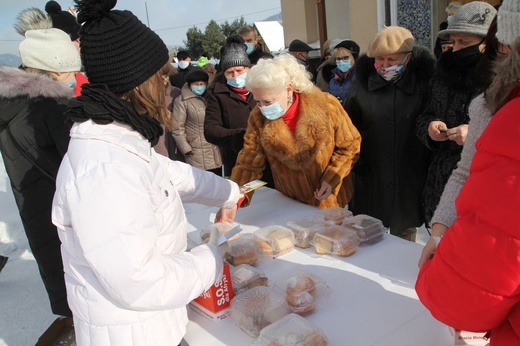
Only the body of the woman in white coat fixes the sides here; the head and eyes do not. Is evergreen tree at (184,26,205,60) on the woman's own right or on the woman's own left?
on the woman's own left

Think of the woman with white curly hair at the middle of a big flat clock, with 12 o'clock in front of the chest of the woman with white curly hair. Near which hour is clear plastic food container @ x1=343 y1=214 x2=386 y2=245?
The clear plastic food container is roughly at 10 o'clock from the woman with white curly hair.

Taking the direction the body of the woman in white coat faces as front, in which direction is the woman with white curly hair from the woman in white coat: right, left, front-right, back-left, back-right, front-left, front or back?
front-left

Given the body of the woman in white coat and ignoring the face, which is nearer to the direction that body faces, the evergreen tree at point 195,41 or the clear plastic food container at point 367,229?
the clear plastic food container

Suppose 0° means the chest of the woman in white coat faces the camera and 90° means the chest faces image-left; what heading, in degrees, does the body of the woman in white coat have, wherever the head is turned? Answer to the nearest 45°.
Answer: approximately 270°

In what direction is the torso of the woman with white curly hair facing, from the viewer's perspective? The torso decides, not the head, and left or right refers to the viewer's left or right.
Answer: facing the viewer and to the left of the viewer

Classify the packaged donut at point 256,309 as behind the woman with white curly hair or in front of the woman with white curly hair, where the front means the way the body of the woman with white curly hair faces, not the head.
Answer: in front

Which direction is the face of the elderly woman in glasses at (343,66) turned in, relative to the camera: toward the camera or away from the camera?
toward the camera

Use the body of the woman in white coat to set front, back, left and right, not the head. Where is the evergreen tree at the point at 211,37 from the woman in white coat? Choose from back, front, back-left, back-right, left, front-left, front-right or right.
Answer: left

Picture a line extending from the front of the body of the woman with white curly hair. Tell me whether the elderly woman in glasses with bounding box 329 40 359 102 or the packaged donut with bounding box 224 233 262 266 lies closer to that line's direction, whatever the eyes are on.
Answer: the packaged donut

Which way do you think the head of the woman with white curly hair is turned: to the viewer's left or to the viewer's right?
to the viewer's left

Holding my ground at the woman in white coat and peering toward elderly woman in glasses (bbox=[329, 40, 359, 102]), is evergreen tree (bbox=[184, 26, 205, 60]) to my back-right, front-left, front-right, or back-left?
front-left

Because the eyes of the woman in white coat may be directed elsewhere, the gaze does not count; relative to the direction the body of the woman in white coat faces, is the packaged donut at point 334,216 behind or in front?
in front

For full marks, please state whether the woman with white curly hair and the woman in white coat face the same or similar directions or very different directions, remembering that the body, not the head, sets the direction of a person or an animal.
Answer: very different directions

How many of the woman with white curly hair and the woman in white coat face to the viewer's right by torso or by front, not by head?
1
